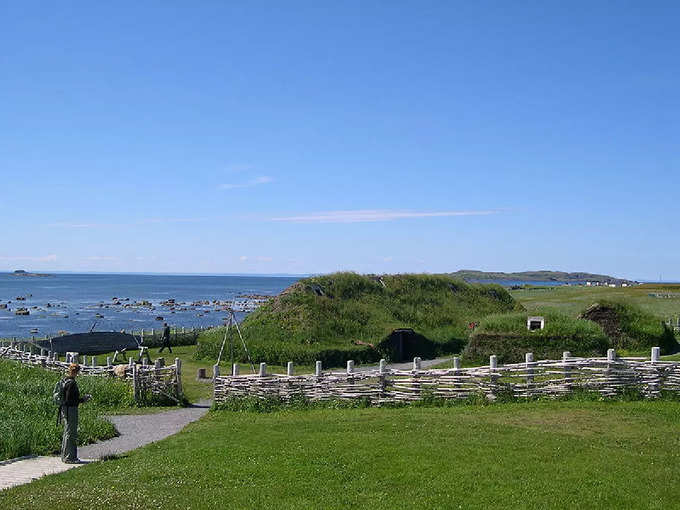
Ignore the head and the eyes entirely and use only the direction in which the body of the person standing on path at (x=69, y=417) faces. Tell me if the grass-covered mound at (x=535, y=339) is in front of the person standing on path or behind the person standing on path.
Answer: in front

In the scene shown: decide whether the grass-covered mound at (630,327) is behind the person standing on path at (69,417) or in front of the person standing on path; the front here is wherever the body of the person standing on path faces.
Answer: in front

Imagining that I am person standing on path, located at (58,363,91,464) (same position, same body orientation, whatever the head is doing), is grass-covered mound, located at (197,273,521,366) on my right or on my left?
on my left

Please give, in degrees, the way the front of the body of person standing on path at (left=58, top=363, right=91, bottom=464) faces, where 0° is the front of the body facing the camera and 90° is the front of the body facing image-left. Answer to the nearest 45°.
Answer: approximately 270°

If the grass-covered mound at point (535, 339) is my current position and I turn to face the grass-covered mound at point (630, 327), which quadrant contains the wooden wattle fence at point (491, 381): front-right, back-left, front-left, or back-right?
back-right
